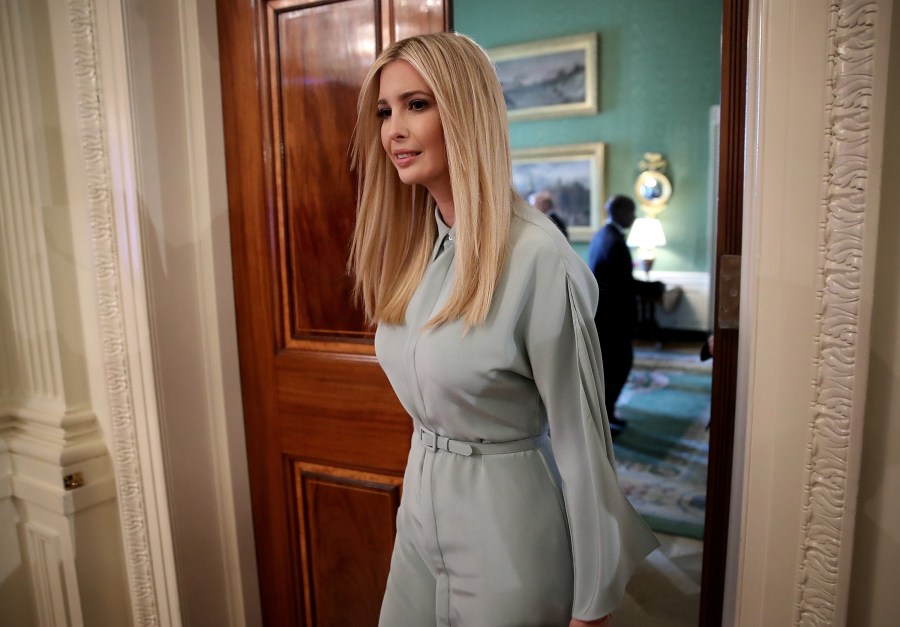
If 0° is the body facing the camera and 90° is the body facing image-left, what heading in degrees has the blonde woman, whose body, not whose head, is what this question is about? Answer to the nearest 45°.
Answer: approximately 45°

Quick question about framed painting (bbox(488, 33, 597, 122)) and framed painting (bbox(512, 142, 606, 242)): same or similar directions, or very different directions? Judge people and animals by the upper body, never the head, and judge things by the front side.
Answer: same or similar directions

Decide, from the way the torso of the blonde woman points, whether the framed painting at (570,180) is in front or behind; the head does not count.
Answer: behind

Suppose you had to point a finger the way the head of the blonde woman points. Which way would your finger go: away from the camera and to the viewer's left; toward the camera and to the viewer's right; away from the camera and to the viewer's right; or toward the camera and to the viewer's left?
toward the camera and to the viewer's left

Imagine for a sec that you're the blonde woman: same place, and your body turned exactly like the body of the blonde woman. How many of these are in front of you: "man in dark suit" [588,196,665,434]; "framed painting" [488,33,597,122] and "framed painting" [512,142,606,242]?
0

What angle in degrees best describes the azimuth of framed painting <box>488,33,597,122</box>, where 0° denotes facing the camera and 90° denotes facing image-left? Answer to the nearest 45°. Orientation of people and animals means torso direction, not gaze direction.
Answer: approximately 45°

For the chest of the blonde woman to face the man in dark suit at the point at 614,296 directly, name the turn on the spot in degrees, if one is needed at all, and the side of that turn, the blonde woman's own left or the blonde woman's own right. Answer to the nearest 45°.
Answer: approximately 135° to the blonde woman's own right

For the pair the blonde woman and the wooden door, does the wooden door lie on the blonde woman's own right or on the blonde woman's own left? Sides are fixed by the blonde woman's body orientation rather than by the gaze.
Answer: on the blonde woman's own right

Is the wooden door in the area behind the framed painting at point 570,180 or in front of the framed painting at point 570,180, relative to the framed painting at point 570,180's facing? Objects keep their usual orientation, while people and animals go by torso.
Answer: in front

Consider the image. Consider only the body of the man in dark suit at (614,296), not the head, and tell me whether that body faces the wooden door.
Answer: no
